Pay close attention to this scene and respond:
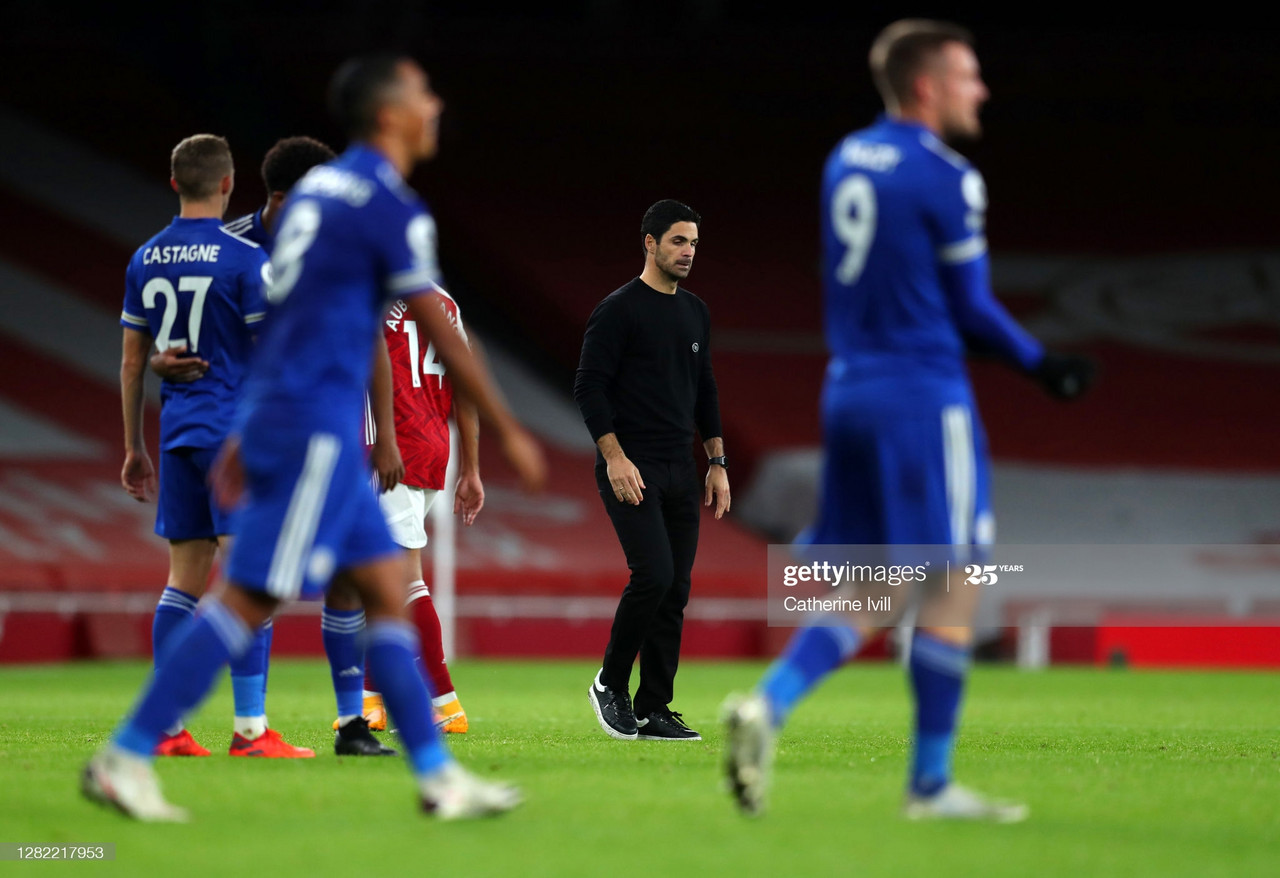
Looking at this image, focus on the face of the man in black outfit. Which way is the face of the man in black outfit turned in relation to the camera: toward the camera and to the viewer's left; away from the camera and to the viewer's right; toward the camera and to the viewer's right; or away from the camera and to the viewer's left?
toward the camera and to the viewer's right

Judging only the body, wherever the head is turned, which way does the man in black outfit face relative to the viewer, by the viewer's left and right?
facing the viewer and to the right of the viewer
